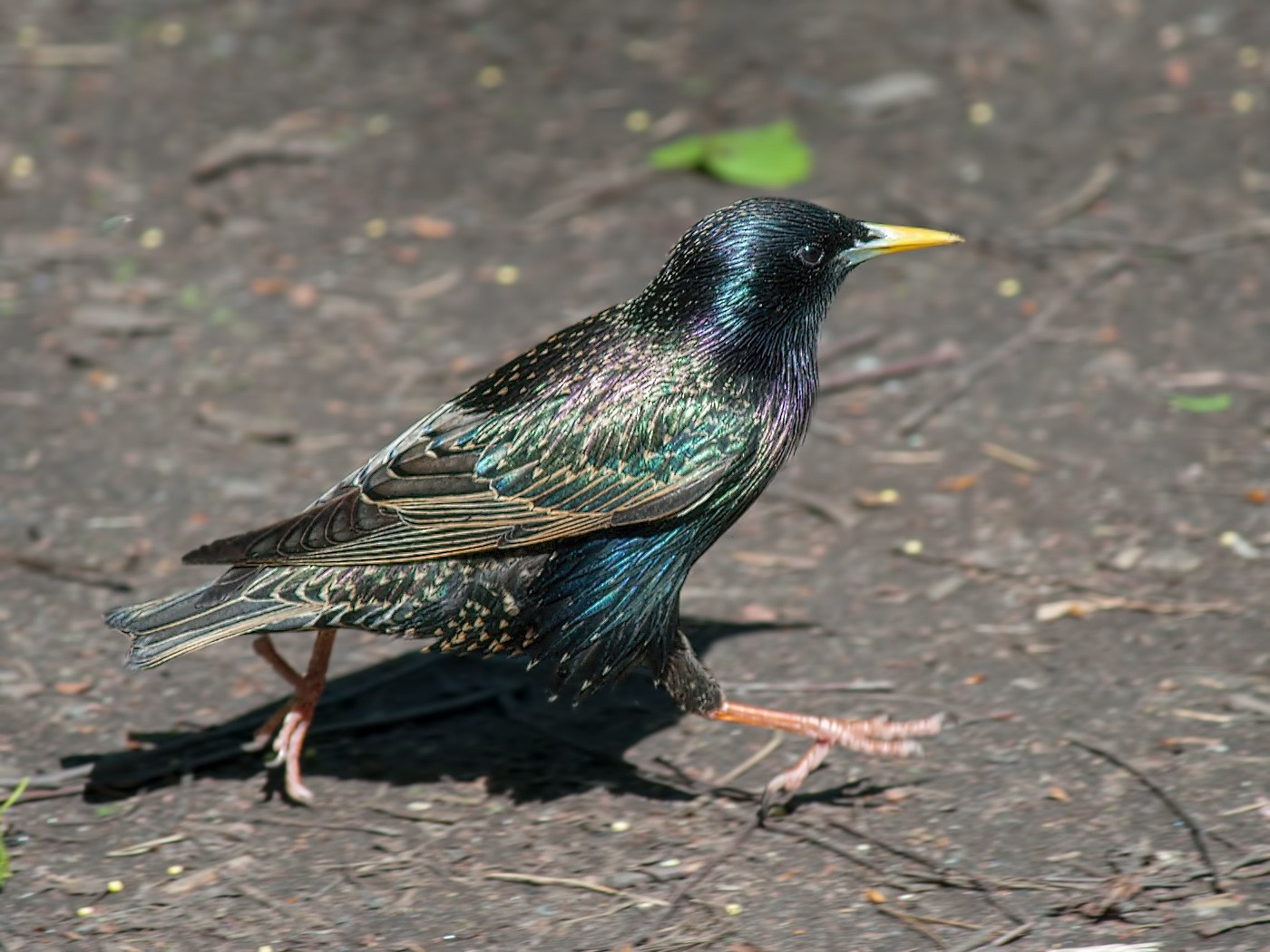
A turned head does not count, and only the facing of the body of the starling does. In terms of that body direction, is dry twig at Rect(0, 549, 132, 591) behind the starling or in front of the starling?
behind

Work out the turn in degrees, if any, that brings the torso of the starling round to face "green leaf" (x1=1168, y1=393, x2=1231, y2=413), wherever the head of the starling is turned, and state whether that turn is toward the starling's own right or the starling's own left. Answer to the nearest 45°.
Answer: approximately 45° to the starling's own left

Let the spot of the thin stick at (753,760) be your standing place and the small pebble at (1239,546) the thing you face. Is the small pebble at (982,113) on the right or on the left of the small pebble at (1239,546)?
left

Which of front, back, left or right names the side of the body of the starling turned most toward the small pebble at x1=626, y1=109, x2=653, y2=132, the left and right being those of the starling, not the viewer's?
left

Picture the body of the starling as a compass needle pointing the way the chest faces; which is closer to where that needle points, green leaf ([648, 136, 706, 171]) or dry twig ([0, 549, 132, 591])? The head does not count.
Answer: the green leaf

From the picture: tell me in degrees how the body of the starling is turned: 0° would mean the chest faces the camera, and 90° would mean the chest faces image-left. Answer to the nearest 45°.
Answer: approximately 270°

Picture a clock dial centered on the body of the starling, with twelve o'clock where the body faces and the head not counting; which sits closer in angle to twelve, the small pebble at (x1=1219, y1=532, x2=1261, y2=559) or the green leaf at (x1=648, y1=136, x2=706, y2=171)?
the small pebble

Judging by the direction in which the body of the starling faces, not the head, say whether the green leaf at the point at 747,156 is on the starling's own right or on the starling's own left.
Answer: on the starling's own left

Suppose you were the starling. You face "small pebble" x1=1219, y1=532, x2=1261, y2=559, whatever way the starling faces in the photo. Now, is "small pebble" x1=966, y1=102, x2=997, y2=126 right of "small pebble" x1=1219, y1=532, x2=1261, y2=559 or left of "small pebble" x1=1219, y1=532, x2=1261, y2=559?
left
